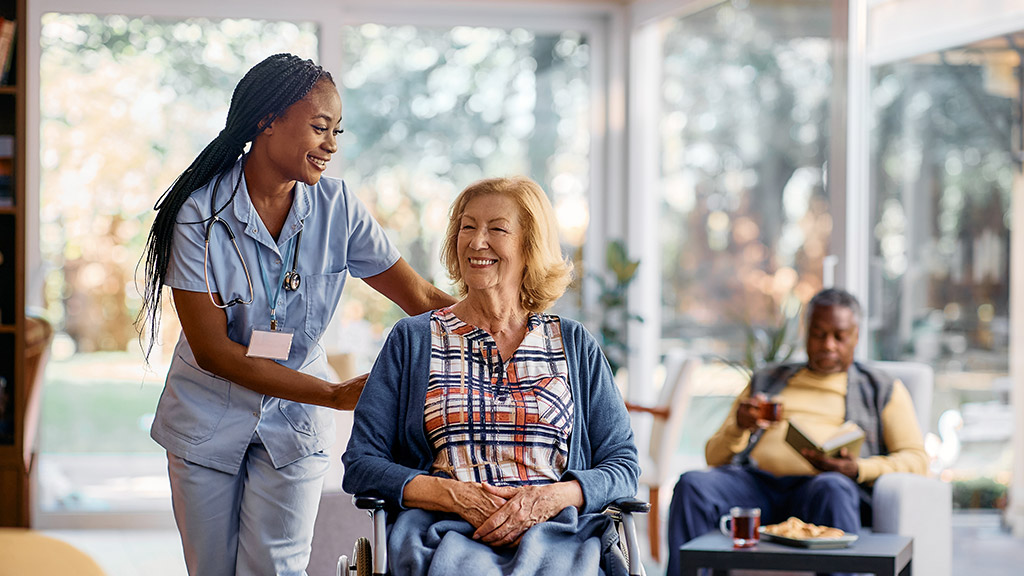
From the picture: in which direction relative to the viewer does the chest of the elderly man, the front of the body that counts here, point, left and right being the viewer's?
facing the viewer and to the left of the viewer

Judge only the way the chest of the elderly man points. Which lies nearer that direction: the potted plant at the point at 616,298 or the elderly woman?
the elderly woman

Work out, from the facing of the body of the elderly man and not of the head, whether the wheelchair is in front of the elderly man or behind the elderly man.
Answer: in front

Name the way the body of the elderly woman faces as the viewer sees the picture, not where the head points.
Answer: toward the camera

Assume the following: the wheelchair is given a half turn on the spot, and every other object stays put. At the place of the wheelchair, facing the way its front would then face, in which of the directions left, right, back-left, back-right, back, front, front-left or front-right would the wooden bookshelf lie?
front-left

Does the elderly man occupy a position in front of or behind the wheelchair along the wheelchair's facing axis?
behind

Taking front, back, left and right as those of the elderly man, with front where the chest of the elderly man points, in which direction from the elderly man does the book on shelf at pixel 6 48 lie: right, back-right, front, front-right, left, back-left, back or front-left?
front-right

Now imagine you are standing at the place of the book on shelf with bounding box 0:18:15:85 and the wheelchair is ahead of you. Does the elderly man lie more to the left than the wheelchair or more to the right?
left

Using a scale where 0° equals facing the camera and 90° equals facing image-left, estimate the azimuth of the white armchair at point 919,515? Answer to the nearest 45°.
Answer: approximately 45°

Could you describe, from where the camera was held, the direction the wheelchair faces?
facing the viewer

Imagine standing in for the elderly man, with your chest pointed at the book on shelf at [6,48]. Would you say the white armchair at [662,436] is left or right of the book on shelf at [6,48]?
right

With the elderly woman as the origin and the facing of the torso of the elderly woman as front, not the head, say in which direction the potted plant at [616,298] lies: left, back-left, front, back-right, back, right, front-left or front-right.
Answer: back
